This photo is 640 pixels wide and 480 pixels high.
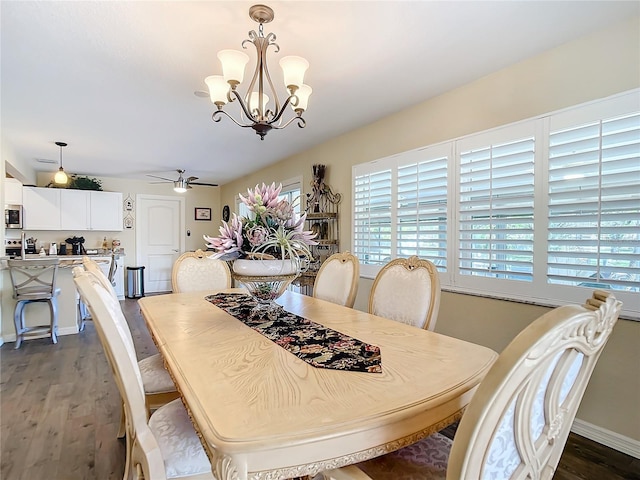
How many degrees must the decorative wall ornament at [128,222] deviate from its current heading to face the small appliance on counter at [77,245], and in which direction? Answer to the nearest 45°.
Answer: approximately 90° to its right

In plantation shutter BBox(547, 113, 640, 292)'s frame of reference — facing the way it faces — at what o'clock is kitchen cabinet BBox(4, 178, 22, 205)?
The kitchen cabinet is roughly at 1 o'clock from the plantation shutter.

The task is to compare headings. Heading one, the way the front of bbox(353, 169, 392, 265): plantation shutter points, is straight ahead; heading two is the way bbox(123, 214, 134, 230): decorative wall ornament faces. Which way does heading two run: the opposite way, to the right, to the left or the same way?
to the left

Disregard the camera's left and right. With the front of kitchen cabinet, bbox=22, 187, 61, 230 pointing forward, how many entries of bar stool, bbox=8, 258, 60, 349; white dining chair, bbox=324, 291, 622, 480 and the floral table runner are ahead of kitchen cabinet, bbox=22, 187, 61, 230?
3

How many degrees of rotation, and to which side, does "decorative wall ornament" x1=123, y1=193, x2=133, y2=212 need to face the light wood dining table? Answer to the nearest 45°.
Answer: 0° — it already faces it

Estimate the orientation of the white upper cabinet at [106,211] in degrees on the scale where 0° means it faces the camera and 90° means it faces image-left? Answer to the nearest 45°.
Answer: approximately 0°

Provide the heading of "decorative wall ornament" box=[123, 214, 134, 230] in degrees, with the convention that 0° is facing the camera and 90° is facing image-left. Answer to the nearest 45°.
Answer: approximately 0°

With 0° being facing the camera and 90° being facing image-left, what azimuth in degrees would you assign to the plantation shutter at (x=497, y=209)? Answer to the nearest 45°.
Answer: approximately 45°

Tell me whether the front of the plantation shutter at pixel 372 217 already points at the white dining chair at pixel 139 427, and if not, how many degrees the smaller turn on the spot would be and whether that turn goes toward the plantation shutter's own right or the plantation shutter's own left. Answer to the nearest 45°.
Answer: approximately 45° to the plantation shutter's own left

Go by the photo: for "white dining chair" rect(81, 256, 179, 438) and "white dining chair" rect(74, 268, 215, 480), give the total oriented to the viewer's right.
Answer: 2
